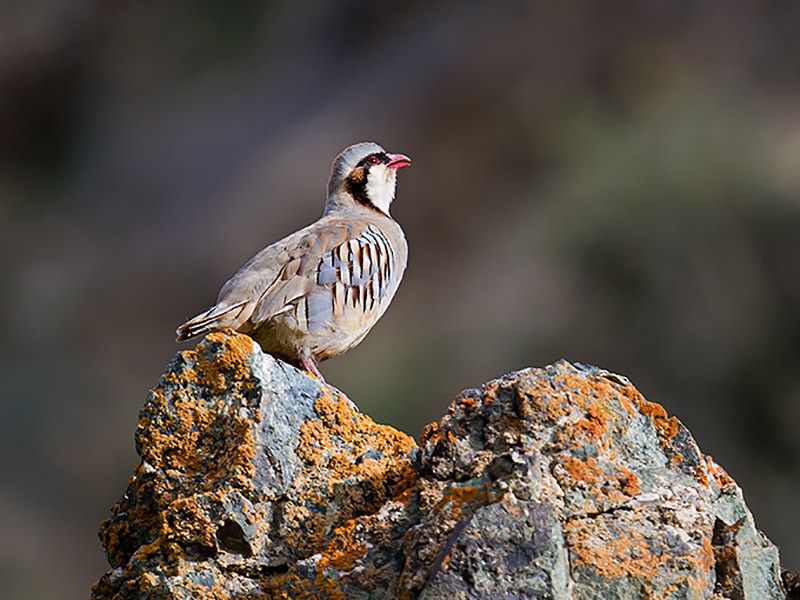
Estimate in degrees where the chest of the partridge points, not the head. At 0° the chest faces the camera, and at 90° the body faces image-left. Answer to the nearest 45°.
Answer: approximately 270°
